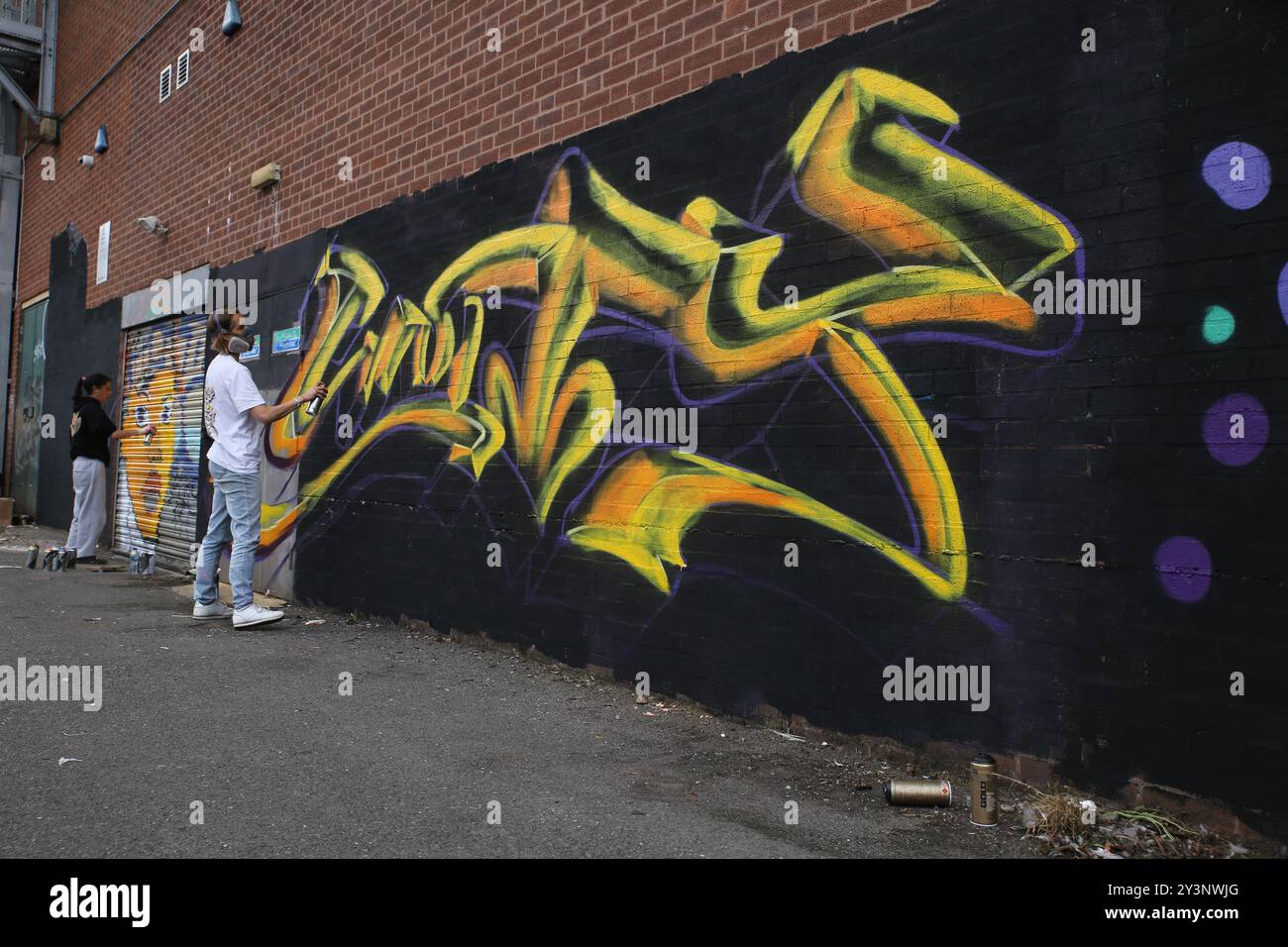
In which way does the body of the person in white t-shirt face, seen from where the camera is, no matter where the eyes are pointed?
to the viewer's right

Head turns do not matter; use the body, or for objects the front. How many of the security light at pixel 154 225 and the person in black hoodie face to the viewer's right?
1

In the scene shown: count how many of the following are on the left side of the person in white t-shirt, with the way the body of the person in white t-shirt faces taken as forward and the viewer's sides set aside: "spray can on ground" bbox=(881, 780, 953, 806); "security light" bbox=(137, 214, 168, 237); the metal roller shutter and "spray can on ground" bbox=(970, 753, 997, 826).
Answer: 2

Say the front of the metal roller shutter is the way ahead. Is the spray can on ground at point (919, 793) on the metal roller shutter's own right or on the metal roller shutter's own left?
on the metal roller shutter's own left

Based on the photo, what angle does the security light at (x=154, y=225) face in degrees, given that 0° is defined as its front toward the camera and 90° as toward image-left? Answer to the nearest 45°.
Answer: approximately 45°

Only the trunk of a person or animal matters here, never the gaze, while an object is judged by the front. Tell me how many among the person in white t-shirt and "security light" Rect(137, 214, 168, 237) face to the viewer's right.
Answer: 1

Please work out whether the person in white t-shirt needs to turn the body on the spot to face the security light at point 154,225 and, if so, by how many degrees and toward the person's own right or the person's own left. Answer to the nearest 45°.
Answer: approximately 90° to the person's own left

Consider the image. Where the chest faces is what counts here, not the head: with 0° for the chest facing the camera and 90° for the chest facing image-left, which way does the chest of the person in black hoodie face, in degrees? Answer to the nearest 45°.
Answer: approximately 270°

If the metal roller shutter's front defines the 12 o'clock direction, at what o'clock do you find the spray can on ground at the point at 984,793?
The spray can on ground is roughly at 10 o'clock from the metal roller shutter.

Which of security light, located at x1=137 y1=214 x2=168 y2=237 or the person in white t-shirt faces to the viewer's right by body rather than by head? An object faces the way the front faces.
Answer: the person in white t-shirt

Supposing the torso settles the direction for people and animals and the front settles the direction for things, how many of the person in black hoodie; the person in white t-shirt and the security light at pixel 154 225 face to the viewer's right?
2
